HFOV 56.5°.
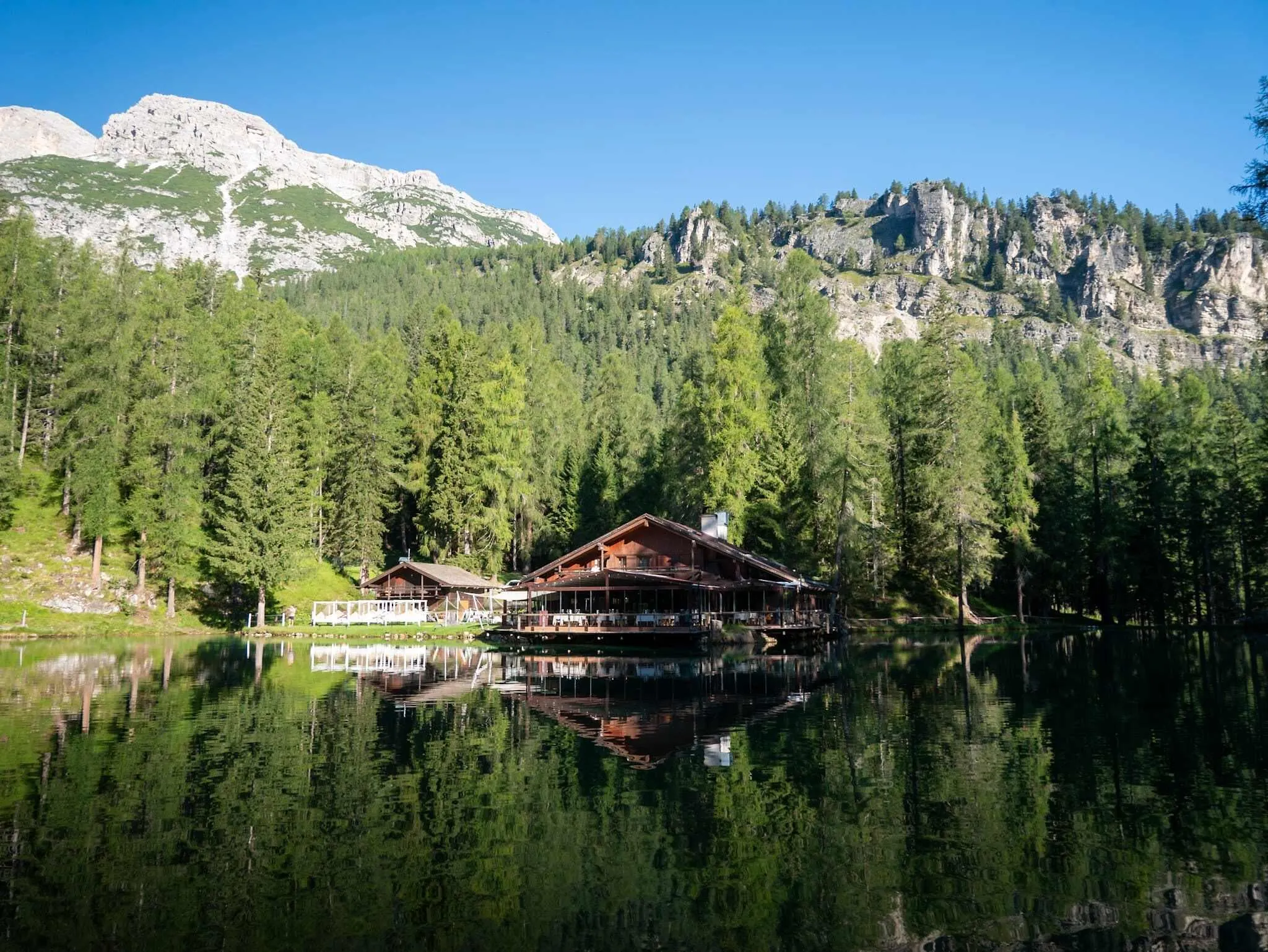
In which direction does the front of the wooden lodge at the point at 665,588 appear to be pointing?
toward the camera
